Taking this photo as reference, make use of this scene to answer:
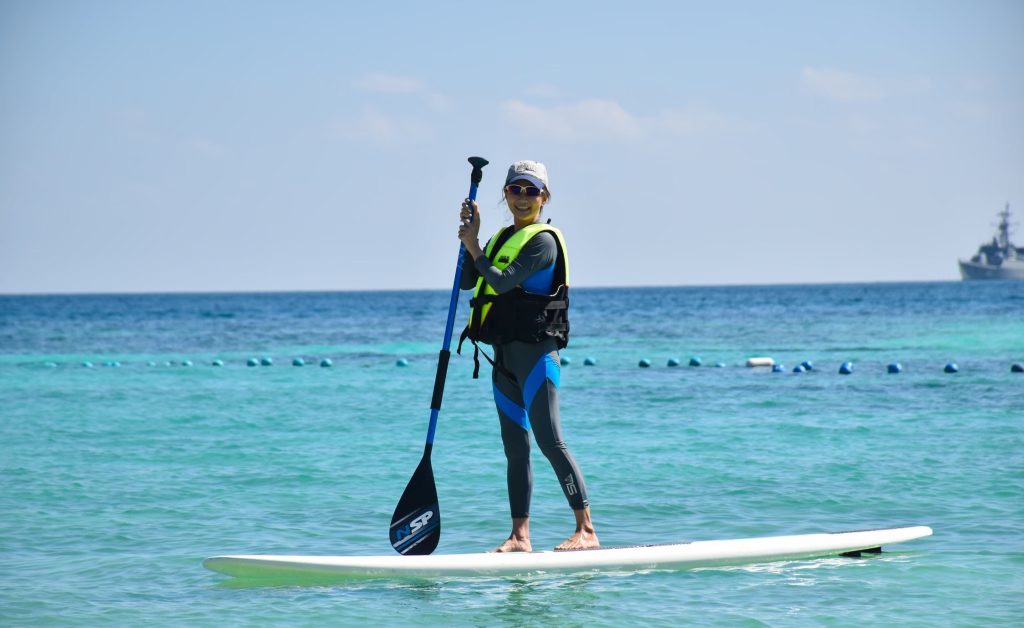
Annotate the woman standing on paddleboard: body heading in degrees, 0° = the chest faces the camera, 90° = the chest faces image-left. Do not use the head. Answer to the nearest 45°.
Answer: approximately 45°

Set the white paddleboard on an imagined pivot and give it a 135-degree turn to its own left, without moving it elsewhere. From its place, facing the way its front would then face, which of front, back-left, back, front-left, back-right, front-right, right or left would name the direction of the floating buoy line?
back-left

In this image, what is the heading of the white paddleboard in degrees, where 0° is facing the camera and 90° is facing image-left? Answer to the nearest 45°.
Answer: approximately 90°

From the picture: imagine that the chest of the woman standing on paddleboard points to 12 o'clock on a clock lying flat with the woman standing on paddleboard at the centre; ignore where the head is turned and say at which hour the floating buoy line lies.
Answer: The floating buoy line is roughly at 5 o'clock from the woman standing on paddleboard.
